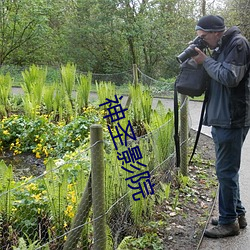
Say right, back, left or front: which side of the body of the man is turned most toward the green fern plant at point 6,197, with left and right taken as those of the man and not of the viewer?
front

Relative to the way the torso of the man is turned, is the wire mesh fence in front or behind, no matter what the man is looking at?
in front

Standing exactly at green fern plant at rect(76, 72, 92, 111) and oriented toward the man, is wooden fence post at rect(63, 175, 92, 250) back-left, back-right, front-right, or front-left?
front-right

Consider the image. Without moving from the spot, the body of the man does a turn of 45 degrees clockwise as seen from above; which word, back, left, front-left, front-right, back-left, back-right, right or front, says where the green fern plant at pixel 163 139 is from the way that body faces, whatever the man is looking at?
front

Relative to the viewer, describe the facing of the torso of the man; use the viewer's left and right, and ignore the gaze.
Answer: facing to the left of the viewer

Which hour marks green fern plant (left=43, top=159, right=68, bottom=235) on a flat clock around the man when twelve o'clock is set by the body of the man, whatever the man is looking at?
The green fern plant is roughly at 11 o'clock from the man.

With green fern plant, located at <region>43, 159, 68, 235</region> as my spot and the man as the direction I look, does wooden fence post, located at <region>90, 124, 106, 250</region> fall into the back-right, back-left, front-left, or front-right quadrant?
front-right

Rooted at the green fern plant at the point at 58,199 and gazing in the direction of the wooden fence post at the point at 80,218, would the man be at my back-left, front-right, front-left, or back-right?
front-left

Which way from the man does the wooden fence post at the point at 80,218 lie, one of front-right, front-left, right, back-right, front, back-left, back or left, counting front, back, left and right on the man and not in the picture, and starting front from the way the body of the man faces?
front-left

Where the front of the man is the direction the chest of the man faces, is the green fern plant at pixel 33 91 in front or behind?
in front

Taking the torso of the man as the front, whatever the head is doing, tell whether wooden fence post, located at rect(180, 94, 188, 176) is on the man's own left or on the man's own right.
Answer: on the man's own right
